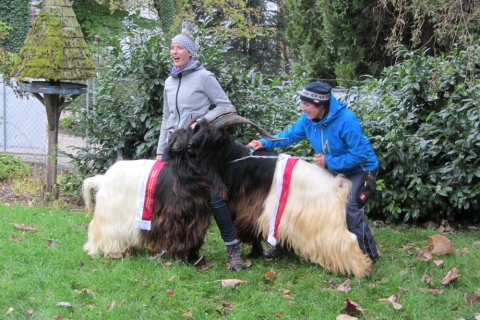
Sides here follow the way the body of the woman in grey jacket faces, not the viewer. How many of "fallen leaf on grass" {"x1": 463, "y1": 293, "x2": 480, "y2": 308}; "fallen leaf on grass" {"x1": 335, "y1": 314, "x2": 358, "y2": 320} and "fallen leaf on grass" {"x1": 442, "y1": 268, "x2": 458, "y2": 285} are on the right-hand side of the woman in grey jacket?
0

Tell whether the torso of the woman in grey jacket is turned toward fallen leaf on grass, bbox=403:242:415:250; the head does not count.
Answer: no

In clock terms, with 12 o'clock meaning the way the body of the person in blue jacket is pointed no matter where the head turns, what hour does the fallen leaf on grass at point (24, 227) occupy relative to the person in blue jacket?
The fallen leaf on grass is roughly at 2 o'clock from the person in blue jacket.

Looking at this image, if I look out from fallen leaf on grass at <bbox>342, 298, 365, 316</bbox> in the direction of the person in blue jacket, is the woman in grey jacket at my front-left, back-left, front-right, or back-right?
front-left

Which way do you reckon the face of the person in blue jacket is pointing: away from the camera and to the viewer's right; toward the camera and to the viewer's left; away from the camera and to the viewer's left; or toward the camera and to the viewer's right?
toward the camera and to the viewer's left

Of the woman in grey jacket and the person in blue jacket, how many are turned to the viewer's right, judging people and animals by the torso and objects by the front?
0

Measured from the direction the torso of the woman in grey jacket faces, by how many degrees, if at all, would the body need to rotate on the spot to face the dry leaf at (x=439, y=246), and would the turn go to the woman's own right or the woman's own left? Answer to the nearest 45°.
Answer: approximately 135° to the woman's own left

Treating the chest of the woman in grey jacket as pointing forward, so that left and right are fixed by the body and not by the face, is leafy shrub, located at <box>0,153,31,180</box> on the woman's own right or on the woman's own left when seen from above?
on the woman's own right

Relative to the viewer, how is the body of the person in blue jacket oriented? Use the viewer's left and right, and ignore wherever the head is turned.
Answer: facing the viewer and to the left of the viewer
